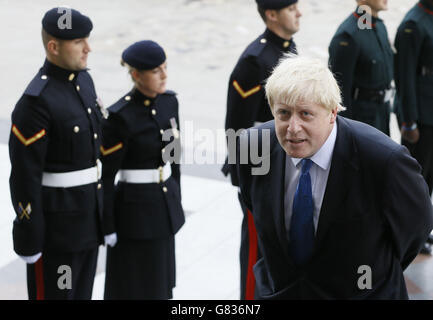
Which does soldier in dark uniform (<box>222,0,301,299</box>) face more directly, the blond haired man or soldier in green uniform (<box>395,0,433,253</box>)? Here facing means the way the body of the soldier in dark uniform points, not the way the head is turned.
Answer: the blond haired man

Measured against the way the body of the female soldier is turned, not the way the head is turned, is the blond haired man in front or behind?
in front

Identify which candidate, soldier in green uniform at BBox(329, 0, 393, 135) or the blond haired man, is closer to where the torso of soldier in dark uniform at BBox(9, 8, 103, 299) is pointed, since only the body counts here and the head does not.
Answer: the blond haired man

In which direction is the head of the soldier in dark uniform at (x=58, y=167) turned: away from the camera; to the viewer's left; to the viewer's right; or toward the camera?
to the viewer's right

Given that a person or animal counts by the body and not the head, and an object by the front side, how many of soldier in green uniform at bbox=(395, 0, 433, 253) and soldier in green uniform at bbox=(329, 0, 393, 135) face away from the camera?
0
